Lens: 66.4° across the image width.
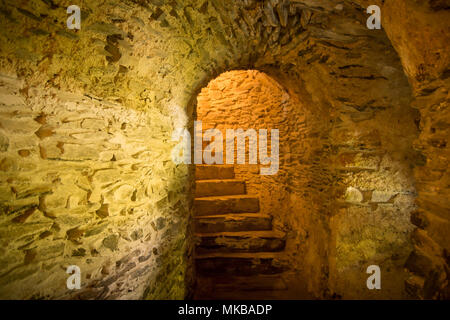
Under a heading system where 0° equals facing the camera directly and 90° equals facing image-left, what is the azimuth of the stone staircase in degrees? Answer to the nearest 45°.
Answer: approximately 0°
